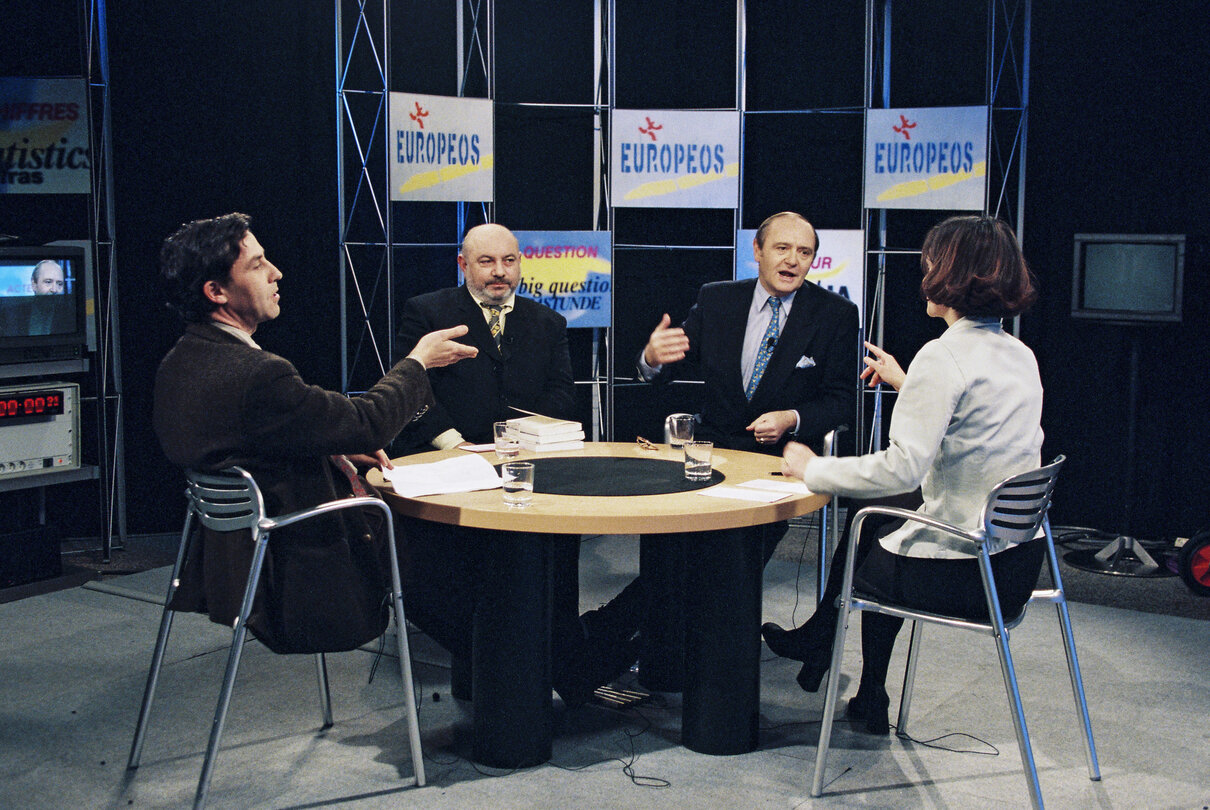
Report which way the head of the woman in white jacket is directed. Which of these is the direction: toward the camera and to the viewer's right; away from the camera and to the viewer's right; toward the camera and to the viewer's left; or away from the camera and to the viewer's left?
away from the camera and to the viewer's left

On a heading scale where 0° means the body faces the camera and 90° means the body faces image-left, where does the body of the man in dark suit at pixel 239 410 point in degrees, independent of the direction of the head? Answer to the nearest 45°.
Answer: approximately 225°

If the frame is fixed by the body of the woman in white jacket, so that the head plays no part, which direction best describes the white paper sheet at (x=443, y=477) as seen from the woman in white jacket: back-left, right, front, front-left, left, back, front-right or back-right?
front-left

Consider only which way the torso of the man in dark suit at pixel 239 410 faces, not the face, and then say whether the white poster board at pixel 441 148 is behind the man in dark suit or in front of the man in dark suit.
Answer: in front

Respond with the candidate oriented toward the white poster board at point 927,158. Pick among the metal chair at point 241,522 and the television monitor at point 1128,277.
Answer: the metal chair

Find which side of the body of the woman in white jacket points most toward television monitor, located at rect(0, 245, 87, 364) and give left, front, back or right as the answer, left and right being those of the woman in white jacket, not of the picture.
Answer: front

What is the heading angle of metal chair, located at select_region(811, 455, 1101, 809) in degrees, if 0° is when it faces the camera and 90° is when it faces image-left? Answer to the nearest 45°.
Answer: approximately 135°

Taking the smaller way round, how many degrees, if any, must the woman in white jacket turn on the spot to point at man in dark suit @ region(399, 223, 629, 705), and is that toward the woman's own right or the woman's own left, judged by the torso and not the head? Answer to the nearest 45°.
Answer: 0° — they already face them

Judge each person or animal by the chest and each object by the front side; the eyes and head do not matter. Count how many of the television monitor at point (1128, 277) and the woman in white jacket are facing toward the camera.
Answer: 1

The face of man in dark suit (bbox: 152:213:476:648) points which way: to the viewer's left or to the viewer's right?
to the viewer's right

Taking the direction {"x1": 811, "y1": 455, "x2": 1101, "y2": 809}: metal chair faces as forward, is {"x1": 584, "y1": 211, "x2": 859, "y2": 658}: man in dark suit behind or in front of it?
in front

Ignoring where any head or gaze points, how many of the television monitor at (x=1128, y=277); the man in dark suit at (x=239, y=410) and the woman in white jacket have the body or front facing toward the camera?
1

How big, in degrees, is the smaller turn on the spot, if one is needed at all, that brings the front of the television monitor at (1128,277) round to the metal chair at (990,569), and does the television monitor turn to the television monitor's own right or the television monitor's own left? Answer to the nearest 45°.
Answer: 0° — it already faces it
